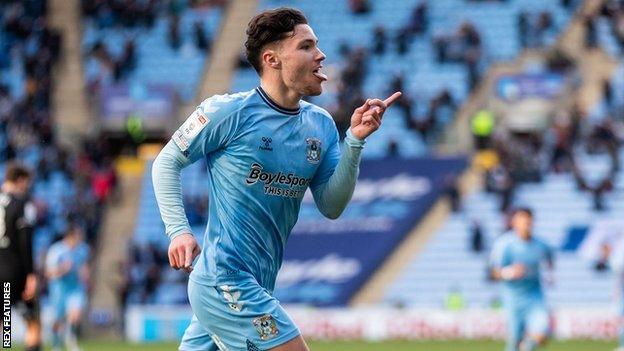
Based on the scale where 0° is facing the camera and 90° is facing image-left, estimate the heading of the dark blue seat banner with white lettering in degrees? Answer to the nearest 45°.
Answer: approximately 0°

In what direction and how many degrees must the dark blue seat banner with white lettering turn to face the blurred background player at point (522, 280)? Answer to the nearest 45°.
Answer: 0° — it already faces them

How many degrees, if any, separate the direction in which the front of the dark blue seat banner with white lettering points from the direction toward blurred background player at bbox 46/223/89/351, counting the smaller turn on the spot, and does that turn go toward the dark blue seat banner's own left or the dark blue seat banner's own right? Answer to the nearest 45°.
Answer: approximately 45° to the dark blue seat banner's own right

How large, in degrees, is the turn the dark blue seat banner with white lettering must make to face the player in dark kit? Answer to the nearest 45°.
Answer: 0° — it already faces them
